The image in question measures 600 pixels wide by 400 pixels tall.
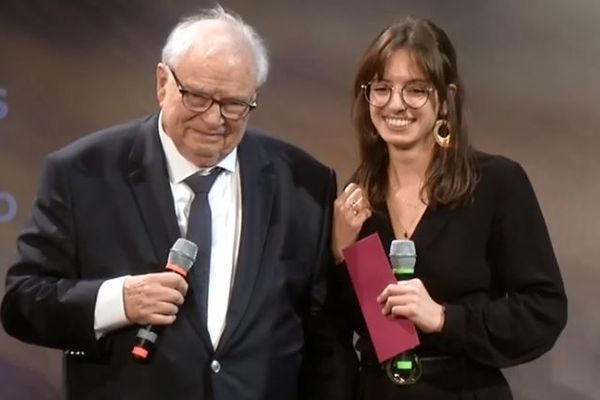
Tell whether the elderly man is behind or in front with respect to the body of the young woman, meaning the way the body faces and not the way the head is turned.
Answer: in front
